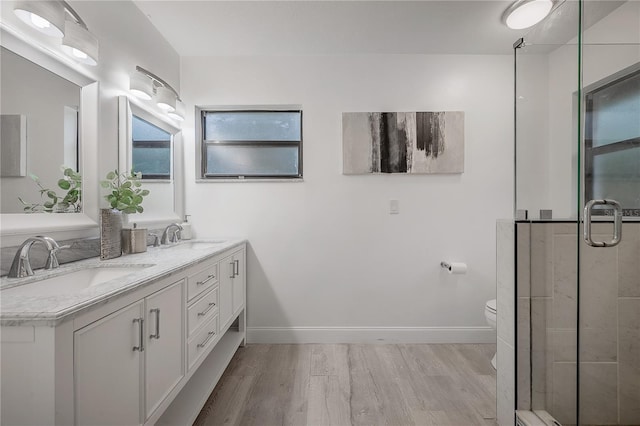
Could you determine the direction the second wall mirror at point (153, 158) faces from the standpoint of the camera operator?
facing the viewer and to the right of the viewer

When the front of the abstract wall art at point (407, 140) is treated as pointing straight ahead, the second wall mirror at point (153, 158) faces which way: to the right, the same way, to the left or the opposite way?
to the left

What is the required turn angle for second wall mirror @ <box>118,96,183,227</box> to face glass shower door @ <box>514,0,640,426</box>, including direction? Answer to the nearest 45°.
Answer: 0° — it already faces it

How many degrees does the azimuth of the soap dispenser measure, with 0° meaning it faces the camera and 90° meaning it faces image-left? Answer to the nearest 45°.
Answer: approximately 270°

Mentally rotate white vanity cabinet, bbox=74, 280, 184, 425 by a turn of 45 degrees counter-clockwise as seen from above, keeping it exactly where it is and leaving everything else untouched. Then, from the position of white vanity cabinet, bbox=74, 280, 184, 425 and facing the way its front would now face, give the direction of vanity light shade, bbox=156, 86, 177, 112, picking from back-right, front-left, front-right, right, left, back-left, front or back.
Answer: left

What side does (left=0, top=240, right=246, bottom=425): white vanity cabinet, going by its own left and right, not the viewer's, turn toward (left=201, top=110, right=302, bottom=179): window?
left

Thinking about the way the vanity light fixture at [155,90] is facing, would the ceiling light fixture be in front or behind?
in front

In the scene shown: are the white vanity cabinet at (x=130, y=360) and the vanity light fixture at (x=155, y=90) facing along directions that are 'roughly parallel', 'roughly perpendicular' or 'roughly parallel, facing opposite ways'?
roughly parallel

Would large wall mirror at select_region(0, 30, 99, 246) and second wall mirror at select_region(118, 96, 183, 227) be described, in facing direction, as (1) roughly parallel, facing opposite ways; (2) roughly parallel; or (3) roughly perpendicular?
roughly parallel

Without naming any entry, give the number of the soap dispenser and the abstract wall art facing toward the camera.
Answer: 1

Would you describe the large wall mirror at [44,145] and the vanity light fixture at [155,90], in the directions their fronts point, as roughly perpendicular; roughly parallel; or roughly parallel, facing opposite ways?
roughly parallel
